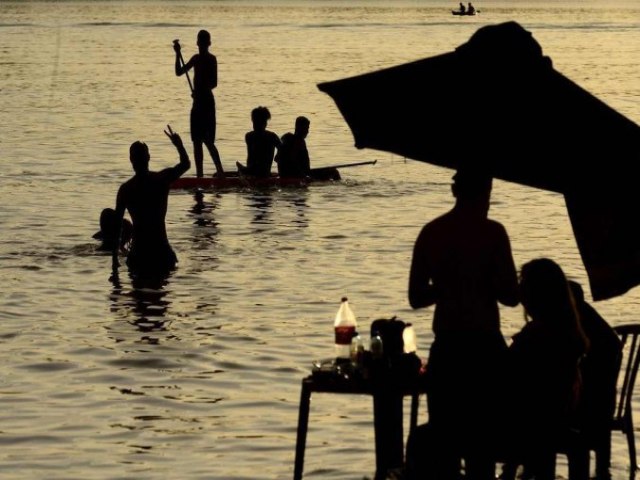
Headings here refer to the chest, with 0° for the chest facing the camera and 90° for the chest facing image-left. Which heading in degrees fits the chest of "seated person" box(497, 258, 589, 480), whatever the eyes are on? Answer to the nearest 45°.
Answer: approximately 135°

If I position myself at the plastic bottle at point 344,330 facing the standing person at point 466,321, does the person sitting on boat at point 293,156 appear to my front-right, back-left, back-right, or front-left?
back-left

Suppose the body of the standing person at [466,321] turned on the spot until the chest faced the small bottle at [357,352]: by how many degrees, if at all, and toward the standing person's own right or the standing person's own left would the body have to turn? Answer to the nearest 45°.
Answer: approximately 45° to the standing person's own left

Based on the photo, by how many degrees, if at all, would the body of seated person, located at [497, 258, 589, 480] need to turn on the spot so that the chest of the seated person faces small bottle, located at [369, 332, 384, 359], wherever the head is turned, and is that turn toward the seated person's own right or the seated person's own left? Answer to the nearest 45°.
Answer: approximately 45° to the seated person's own left

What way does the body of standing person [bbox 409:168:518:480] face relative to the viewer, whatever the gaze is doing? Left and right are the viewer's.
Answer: facing away from the viewer

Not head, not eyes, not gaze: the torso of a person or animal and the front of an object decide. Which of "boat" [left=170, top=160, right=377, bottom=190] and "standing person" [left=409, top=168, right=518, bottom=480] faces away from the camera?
the standing person

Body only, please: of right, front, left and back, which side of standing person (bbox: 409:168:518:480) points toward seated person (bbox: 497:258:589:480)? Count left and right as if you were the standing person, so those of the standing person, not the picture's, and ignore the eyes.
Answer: right
